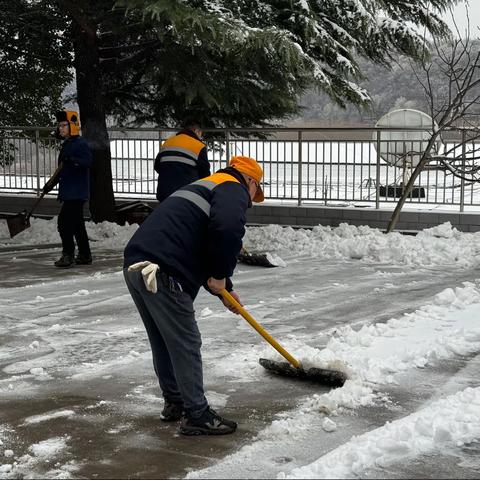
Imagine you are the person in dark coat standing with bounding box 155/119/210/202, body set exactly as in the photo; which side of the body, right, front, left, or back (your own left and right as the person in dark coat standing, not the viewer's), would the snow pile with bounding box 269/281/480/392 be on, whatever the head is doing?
right

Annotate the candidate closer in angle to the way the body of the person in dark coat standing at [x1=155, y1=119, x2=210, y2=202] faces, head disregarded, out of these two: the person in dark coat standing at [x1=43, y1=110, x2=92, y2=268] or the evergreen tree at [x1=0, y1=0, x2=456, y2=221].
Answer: the evergreen tree

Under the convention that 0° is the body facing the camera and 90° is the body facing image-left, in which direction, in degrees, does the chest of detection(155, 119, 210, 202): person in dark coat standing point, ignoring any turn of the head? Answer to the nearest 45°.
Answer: approximately 225°

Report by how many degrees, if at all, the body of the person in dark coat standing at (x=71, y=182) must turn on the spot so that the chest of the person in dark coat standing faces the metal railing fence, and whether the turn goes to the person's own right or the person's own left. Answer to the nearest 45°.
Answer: approximately 135° to the person's own right

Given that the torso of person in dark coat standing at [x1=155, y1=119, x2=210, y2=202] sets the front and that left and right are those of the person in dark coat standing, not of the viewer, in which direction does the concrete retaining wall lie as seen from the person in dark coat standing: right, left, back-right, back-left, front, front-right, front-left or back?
front

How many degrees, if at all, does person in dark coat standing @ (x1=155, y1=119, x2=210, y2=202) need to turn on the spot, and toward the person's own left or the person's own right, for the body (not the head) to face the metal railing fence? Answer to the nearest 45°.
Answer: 0° — they already face it

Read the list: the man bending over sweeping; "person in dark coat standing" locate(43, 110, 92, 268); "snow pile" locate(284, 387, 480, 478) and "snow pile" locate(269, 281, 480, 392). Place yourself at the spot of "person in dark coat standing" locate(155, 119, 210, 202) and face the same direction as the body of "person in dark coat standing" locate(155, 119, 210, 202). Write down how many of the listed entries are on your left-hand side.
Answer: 1

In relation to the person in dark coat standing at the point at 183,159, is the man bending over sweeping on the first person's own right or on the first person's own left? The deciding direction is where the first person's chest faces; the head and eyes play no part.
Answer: on the first person's own right

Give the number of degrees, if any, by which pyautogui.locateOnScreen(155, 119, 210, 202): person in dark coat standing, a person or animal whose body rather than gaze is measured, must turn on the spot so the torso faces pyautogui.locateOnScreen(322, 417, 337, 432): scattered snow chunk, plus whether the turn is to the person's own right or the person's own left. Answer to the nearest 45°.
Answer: approximately 135° to the person's own right
